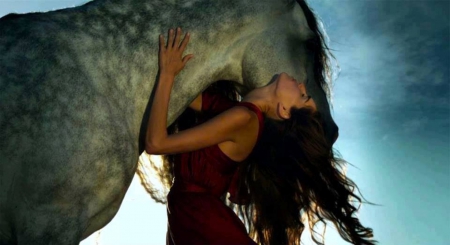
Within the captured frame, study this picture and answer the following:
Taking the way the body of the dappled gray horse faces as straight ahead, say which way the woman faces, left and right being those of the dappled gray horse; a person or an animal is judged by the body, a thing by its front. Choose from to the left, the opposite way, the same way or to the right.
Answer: the opposite way

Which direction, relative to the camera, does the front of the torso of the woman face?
to the viewer's left

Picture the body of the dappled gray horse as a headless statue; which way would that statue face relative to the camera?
to the viewer's right

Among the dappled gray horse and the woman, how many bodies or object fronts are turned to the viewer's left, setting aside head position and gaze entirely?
1
